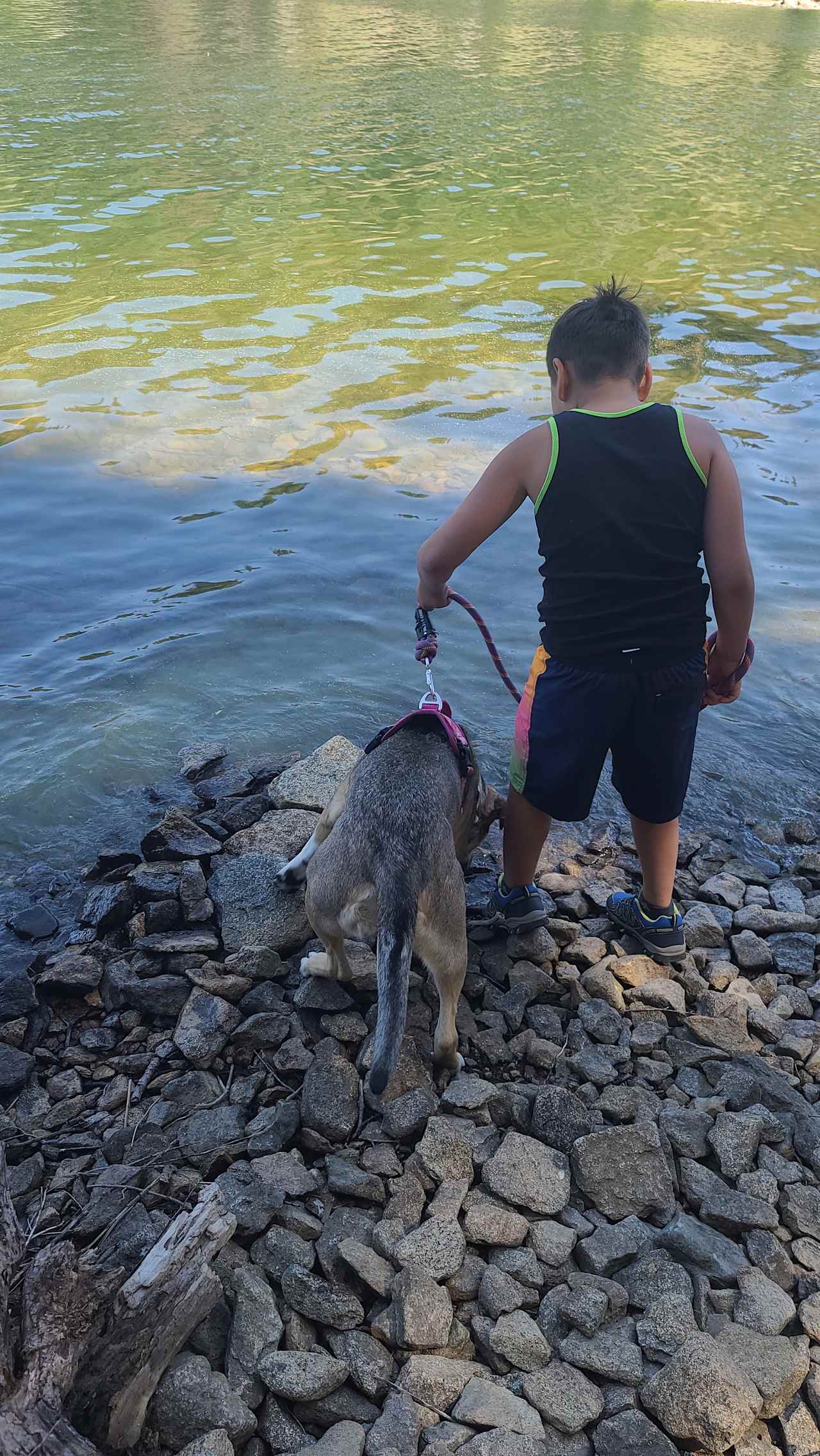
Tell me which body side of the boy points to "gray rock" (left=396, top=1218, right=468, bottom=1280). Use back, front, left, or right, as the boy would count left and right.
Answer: back

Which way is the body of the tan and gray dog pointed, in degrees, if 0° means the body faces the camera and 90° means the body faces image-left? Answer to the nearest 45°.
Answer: approximately 180°

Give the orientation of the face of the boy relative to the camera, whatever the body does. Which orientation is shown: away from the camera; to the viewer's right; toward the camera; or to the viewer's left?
away from the camera

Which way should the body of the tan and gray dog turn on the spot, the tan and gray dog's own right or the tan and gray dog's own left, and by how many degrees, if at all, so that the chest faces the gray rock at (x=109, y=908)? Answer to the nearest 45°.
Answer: approximately 45° to the tan and gray dog's own left

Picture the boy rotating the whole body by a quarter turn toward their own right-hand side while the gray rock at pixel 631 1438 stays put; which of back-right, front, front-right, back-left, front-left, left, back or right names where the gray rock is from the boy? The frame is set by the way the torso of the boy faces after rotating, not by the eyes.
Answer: right

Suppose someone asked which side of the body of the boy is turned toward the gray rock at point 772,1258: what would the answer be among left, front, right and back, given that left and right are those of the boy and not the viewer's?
back

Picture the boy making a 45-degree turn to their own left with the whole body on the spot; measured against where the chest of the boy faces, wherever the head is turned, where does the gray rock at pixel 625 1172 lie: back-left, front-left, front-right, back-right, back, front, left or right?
back-left

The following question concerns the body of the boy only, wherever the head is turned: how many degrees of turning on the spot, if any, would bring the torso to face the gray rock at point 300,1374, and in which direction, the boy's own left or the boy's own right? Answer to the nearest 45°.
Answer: approximately 180°

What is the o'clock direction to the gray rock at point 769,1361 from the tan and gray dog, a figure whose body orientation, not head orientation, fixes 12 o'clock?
The gray rock is roughly at 5 o'clock from the tan and gray dog.

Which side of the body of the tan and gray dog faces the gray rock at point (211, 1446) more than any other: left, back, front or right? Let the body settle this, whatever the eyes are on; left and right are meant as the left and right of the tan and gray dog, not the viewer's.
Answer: back

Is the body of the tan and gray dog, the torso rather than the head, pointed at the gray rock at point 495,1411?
no

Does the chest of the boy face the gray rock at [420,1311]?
no

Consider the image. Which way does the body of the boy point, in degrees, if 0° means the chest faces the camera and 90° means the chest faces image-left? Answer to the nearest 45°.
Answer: approximately 180°

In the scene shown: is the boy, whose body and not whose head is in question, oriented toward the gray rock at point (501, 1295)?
no

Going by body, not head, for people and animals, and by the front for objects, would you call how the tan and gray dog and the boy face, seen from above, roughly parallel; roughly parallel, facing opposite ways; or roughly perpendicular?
roughly parallel
